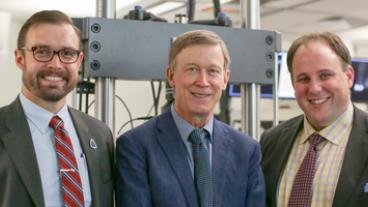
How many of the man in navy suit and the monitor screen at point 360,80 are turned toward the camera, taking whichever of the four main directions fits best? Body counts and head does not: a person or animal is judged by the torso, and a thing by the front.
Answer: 2

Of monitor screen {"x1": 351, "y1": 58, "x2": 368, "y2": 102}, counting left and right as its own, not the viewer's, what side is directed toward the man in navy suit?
front

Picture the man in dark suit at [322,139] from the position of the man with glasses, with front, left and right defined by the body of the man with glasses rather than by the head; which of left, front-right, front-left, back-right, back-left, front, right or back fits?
front-left

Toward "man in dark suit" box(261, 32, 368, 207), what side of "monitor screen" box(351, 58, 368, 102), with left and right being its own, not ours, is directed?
front

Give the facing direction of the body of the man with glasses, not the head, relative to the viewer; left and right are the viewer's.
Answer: facing the viewer and to the right of the viewer

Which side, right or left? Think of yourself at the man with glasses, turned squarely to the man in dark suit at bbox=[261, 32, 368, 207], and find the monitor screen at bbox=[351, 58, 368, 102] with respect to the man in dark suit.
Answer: left

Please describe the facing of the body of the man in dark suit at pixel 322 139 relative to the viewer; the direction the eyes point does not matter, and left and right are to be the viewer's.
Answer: facing the viewer and to the left of the viewer
